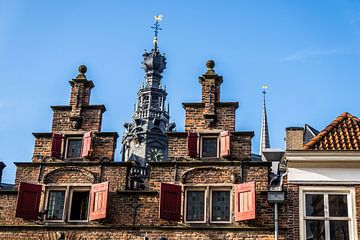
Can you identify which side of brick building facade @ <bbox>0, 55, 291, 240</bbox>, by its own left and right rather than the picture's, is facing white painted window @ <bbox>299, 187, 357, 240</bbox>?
left

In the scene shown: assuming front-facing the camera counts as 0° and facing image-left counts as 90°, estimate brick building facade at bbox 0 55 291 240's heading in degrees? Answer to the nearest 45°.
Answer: approximately 0°
